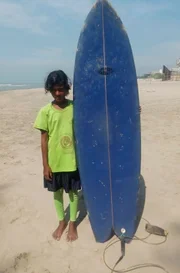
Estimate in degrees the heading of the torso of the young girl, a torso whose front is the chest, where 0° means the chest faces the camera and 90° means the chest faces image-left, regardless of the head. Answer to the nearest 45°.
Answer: approximately 0°
